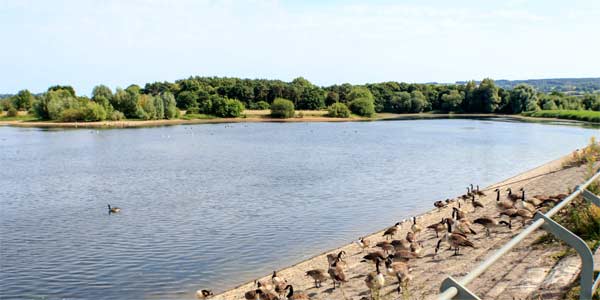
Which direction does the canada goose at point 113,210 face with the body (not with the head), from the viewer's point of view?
to the viewer's left

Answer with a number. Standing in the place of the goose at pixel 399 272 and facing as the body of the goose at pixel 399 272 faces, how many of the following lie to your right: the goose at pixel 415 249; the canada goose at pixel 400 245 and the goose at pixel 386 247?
3

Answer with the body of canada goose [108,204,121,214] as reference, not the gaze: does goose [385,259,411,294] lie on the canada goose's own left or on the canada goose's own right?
on the canada goose's own left

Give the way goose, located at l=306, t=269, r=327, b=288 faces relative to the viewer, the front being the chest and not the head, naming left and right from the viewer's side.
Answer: facing to the left of the viewer

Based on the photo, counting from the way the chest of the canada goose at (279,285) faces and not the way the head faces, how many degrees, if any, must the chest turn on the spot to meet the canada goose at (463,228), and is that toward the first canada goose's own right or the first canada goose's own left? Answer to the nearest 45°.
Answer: approximately 180°
